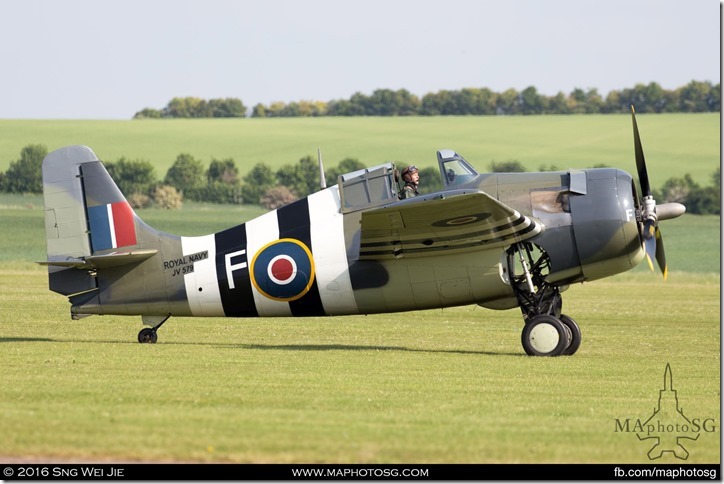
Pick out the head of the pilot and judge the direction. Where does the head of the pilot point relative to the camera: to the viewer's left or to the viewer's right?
to the viewer's right

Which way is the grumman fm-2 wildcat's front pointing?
to the viewer's right

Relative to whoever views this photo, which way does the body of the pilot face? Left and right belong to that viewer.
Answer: facing to the right of the viewer
